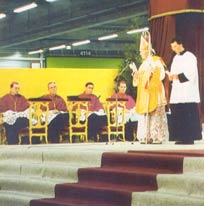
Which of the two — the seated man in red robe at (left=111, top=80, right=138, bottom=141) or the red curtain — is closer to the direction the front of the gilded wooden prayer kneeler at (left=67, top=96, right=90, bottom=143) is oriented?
the seated man in red robe

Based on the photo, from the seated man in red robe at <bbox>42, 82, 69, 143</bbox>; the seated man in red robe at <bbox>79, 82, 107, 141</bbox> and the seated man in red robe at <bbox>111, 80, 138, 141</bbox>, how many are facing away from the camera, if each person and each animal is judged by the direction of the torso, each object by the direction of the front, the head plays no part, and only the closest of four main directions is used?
0

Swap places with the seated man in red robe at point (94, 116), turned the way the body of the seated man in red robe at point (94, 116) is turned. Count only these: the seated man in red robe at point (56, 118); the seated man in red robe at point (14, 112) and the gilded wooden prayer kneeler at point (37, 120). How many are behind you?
0

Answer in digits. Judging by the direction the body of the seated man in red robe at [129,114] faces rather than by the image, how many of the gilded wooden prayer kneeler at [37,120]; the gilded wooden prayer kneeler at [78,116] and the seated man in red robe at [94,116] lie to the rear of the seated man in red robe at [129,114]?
0

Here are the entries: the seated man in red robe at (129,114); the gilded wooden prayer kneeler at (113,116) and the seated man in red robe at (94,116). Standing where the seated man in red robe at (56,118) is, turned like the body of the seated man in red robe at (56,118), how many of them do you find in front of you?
0

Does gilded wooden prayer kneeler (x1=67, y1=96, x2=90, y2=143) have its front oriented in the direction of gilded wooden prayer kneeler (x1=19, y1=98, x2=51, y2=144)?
no

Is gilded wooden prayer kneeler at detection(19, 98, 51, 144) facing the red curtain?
no

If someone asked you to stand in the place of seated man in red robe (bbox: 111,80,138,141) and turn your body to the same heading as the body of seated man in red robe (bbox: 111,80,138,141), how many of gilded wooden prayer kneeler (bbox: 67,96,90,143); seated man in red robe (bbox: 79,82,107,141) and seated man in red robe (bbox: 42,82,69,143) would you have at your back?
0
